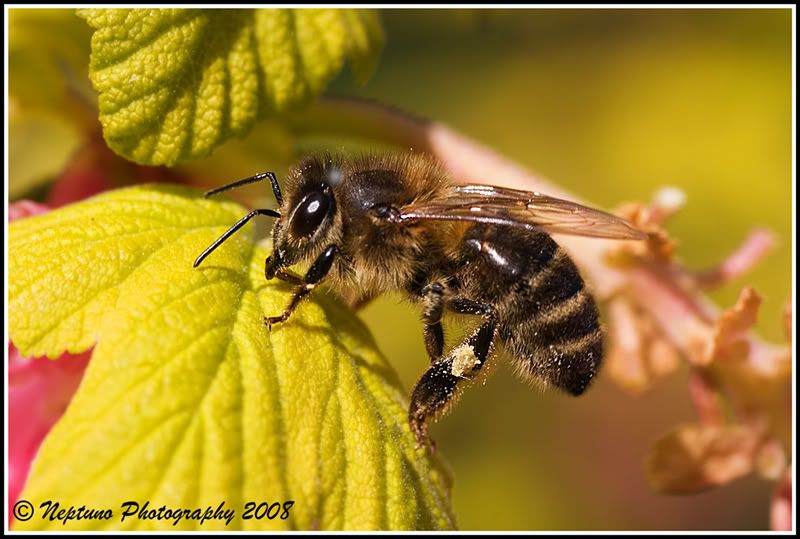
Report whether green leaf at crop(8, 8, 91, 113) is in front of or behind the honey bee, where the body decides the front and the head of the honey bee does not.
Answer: in front

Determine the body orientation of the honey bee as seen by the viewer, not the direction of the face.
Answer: to the viewer's left
